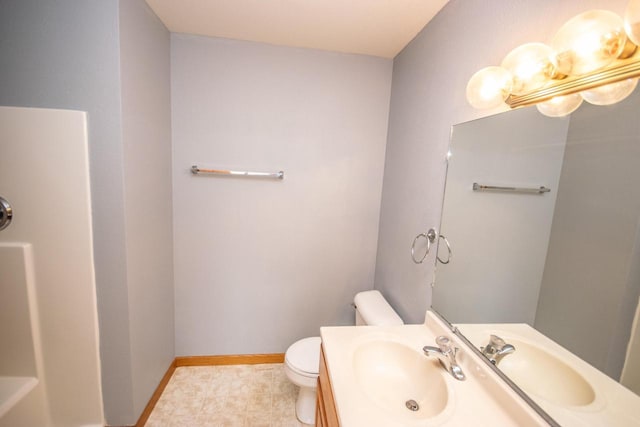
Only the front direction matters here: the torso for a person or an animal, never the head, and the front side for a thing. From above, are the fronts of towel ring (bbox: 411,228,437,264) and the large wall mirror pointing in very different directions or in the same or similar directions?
same or similar directions

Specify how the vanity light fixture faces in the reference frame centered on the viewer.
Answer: facing the viewer and to the left of the viewer

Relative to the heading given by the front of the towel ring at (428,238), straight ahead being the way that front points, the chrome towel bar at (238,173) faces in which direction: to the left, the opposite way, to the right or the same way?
to the left

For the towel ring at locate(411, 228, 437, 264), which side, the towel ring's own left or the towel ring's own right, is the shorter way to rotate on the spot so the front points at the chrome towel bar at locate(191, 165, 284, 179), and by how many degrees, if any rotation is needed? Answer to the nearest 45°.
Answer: approximately 45° to the towel ring's own right

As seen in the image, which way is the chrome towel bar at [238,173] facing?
toward the camera

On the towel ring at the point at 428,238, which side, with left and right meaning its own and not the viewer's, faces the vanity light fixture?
left

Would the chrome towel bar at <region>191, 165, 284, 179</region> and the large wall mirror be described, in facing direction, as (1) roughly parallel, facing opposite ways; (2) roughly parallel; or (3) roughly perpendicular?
roughly perpendicular

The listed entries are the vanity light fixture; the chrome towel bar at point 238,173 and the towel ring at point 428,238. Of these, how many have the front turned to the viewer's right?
0

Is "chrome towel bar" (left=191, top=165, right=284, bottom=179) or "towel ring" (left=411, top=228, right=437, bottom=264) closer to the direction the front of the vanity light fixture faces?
the chrome towel bar

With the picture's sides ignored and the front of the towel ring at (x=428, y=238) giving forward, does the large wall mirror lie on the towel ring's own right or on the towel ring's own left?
on the towel ring's own left

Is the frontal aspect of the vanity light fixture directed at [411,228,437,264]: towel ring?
no

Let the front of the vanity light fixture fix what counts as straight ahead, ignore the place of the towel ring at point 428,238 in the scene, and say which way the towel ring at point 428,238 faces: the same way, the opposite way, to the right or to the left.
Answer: the same way

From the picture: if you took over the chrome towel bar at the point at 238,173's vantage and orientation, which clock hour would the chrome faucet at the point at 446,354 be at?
The chrome faucet is roughly at 11 o'clock from the chrome towel bar.
